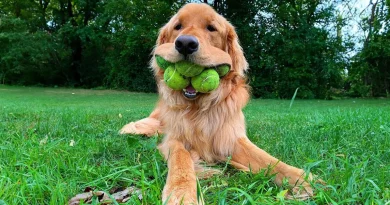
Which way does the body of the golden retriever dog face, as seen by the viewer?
toward the camera
